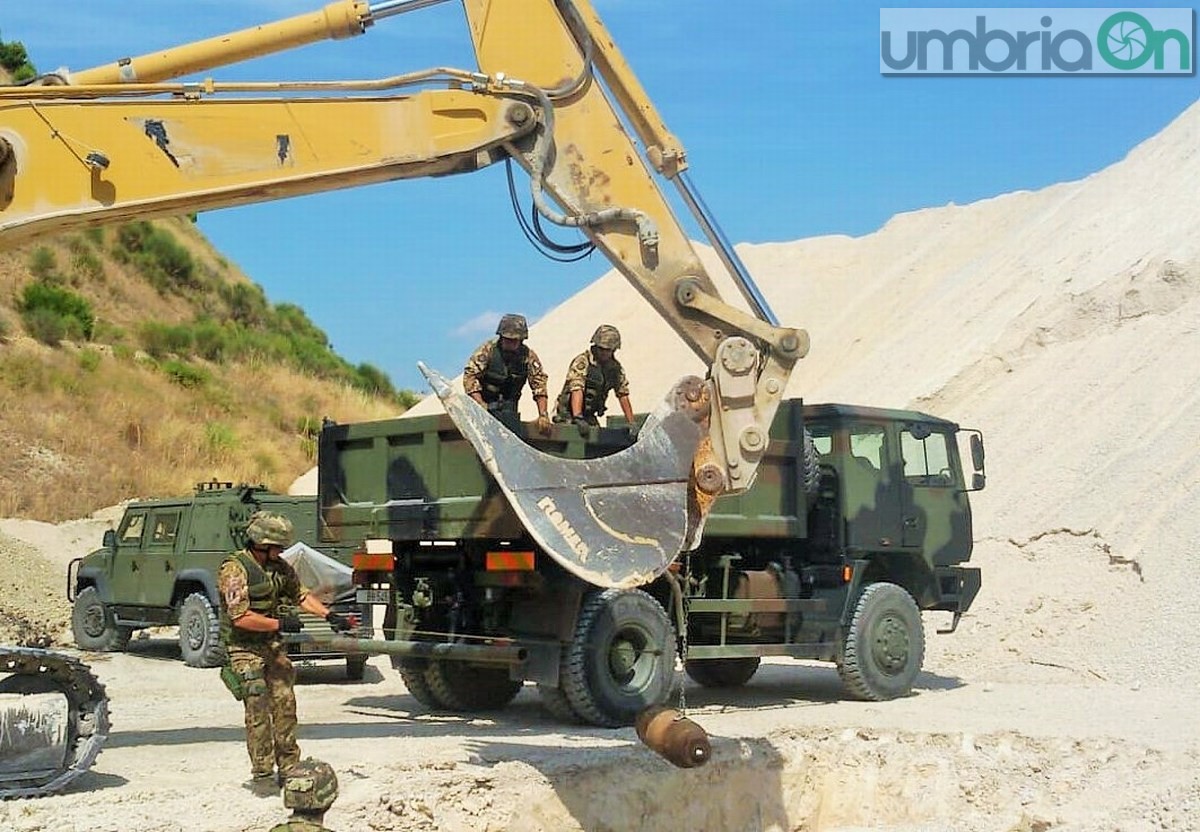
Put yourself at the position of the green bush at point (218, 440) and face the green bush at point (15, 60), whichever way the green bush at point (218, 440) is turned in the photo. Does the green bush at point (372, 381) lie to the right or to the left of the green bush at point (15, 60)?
right

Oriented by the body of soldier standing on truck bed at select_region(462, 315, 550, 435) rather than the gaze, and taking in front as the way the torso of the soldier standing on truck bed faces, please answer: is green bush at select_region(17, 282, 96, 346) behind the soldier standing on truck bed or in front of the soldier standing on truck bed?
behind

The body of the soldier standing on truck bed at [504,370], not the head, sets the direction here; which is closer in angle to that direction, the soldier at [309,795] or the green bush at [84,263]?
the soldier

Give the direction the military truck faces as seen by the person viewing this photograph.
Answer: facing away from the viewer and to the right of the viewer

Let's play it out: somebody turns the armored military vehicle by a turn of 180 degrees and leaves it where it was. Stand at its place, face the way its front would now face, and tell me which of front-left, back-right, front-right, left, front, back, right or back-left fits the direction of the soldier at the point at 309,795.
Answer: front-right

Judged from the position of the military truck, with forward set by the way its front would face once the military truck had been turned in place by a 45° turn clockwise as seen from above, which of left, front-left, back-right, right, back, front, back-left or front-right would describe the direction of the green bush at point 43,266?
back-left

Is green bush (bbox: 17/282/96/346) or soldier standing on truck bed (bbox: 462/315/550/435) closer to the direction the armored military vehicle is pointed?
the green bush

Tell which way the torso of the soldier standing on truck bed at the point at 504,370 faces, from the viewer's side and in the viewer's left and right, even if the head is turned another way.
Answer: facing the viewer

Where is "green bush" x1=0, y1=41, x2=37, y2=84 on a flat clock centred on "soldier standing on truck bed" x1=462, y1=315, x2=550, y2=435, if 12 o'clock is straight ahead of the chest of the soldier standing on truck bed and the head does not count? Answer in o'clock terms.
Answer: The green bush is roughly at 5 o'clock from the soldier standing on truck bed.

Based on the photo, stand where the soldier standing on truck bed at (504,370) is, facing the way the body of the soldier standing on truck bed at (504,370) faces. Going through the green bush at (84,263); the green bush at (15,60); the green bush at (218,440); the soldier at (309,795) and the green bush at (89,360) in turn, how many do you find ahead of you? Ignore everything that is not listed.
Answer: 1

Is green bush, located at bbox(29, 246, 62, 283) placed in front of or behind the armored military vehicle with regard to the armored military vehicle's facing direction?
in front

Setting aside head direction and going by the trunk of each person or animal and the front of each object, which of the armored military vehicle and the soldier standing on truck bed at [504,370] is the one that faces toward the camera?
the soldier standing on truck bed
